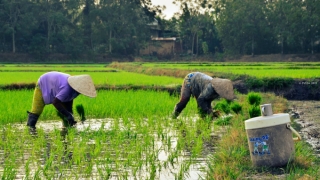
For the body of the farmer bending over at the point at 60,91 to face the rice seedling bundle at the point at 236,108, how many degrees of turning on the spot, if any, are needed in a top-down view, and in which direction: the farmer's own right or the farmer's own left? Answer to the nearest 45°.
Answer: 0° — they already face it

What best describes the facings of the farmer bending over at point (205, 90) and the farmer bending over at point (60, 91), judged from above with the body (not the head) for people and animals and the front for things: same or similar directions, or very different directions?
same or similar directions

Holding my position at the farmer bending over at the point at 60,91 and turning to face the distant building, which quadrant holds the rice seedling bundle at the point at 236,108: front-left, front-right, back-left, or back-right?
front-right

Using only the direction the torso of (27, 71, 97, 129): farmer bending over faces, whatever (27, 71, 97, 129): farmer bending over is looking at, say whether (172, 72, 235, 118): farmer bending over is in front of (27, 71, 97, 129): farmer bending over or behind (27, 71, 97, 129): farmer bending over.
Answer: in front

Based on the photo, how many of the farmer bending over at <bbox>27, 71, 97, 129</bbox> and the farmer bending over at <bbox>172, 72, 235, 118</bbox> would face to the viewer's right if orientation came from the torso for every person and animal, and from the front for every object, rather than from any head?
2

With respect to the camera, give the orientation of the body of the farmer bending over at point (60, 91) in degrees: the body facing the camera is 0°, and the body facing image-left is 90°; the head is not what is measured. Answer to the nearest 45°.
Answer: approximately 270°

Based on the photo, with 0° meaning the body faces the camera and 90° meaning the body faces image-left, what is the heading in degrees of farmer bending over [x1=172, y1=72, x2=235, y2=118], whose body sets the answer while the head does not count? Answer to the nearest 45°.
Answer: approximately 270°

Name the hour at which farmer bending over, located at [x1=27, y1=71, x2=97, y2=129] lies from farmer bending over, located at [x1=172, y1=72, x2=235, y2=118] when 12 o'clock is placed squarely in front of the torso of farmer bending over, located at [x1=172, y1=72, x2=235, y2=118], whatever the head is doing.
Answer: farmer bending over, located at [x1=27, y1=71, x2=97, y2=129] is roughly at 5 o'clock from farmer bending over, located at [x1=172, y1=72, x2=235, y2=118].

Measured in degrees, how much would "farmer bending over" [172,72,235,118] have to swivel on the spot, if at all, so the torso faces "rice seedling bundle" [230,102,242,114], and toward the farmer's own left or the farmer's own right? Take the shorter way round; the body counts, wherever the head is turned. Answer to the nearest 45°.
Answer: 0° — they already face it

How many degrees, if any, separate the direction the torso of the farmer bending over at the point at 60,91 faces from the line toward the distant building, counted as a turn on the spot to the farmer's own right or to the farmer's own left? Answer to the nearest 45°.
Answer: approximately 90° to the farmer's own left

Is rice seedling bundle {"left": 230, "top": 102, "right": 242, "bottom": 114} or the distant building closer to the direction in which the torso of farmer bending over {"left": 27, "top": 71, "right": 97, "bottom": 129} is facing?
the rice seedling bundle

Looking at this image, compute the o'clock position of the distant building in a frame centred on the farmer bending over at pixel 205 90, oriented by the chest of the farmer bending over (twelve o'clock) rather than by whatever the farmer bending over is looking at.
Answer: The distant building is roughly at 9 o'clock from the farmer bending over.
